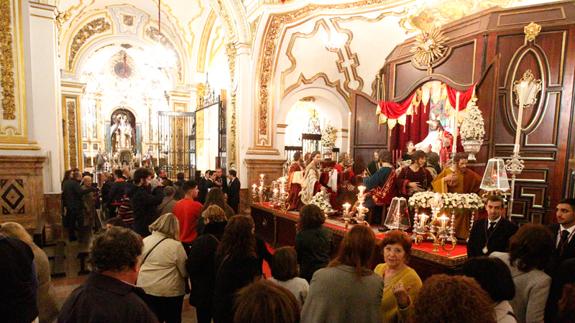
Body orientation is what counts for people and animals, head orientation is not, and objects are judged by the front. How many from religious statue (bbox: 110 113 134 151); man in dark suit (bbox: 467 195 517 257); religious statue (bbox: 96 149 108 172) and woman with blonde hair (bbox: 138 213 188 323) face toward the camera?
3

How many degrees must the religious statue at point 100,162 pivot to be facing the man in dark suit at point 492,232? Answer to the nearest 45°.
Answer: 0° — it already faces them

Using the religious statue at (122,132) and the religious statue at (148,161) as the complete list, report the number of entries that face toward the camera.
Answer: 2

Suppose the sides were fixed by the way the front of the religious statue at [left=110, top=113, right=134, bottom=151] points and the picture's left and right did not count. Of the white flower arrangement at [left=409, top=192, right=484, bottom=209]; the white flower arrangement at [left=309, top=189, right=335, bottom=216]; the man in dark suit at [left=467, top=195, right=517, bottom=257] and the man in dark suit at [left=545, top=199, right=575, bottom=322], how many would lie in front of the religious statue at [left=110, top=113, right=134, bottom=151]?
4

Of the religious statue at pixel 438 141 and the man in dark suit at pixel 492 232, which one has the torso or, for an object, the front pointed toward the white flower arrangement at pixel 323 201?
the religious statue

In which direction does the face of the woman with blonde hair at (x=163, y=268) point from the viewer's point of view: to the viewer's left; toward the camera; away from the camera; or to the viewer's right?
away from the camera

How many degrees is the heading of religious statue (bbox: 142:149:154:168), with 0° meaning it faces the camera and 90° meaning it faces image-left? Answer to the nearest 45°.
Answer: approximately 0°

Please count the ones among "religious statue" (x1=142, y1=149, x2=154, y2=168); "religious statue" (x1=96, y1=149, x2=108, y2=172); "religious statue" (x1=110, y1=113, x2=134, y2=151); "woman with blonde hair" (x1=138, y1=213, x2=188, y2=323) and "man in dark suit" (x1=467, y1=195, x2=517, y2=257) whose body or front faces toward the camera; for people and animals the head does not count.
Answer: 4

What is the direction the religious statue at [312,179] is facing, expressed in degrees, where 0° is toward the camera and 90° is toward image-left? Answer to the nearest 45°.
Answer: approximately 315°

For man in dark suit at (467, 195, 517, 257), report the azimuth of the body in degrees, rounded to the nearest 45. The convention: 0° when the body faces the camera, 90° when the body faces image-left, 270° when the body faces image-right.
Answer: approximately 0°

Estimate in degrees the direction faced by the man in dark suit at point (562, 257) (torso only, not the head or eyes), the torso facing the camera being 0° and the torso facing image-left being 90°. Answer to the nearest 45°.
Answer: approximately 45°
